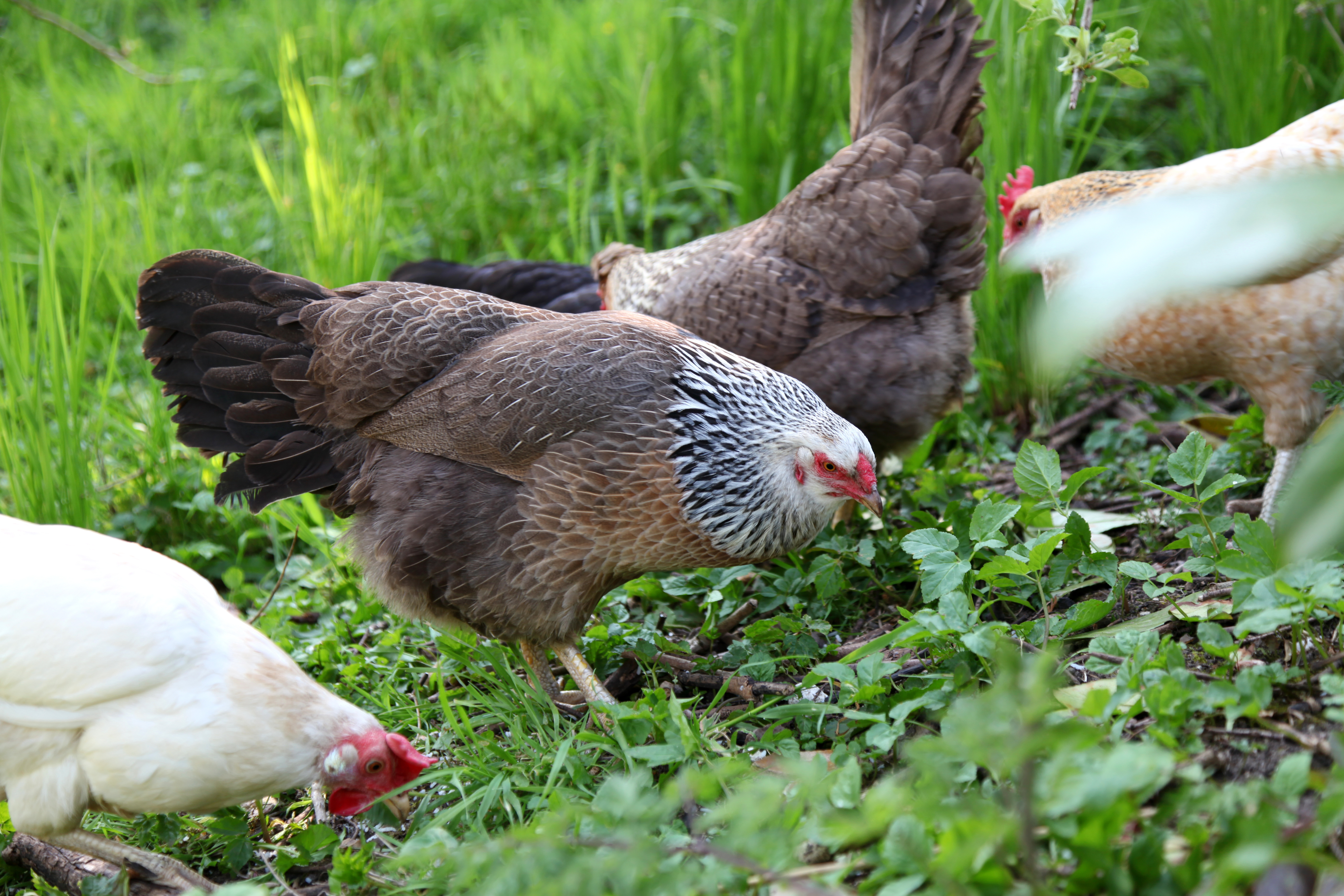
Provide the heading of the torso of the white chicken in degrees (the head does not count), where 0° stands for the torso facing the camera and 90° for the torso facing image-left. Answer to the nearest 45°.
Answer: approximately 270°

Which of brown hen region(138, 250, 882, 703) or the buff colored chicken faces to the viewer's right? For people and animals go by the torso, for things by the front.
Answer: the brown hen

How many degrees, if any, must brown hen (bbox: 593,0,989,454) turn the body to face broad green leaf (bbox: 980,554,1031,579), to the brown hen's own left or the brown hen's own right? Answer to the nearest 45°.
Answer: approximately 90° to the brown hen's own left

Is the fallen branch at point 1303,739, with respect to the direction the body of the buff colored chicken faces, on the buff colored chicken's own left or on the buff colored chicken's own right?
on the buff colored chicken's own left

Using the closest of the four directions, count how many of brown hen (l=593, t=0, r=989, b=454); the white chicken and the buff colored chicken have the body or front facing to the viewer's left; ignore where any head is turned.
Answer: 2

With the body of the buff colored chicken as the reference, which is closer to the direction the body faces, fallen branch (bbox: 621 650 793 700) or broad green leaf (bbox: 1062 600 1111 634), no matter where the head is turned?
the fallen branch

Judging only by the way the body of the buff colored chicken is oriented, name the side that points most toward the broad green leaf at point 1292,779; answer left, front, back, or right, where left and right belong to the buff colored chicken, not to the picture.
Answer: left

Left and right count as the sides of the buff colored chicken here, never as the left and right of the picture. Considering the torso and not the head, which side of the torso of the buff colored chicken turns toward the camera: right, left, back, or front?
left

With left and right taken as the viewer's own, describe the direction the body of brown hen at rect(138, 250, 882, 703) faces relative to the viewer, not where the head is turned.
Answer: facing to the right of the viewer

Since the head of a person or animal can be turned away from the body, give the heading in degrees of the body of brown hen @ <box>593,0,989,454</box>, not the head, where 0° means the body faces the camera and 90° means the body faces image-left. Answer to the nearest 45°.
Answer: approximately 90°
